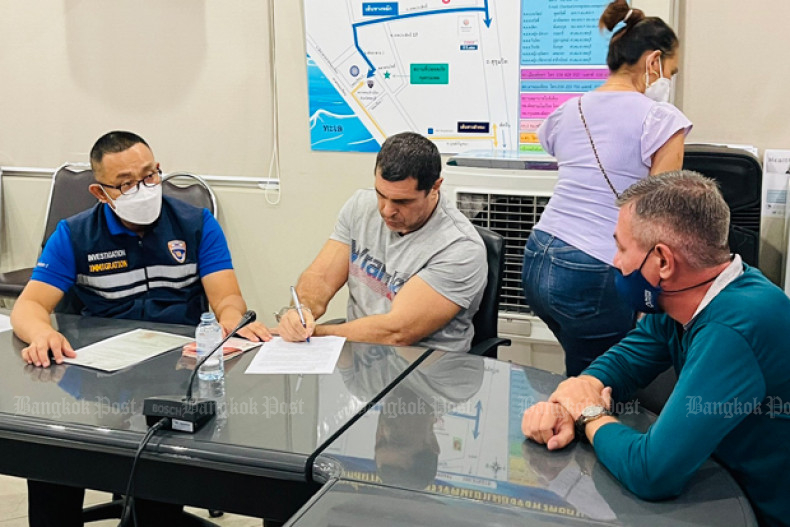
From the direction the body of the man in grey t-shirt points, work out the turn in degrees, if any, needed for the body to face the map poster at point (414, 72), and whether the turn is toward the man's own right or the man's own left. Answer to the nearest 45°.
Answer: approximately 135° to the man's own right

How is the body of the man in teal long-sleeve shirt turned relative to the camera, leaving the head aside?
to the viewer's left

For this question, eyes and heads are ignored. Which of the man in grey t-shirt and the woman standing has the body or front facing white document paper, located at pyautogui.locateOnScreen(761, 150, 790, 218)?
the woman standing

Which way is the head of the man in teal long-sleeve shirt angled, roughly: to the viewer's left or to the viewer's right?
to the viewer's left

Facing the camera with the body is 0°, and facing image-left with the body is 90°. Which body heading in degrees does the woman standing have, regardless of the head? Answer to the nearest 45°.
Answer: approximately 225°

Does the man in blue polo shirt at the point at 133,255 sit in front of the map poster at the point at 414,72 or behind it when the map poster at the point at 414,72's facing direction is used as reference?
in front

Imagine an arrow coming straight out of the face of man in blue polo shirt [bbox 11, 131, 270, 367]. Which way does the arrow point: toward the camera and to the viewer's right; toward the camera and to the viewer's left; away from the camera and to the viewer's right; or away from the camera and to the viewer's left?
toward the camera and to the viewer's right

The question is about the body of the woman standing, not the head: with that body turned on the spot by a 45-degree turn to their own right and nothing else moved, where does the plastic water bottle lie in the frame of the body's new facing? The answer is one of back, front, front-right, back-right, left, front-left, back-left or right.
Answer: back-right

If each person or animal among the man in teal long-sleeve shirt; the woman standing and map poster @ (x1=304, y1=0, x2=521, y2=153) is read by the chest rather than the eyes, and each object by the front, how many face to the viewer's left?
1

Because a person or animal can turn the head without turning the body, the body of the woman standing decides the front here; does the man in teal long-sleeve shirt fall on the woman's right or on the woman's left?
on the woman's right

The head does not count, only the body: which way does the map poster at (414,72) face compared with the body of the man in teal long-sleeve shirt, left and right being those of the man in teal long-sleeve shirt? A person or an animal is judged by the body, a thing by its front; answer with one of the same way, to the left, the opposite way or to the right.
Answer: to the left

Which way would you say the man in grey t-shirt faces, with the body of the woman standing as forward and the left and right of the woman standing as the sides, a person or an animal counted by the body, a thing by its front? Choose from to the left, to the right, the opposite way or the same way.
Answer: the opposite way

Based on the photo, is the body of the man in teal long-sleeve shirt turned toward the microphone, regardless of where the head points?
yes
